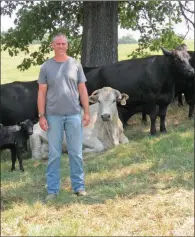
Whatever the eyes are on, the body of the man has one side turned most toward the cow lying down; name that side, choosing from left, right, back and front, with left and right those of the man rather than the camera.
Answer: back

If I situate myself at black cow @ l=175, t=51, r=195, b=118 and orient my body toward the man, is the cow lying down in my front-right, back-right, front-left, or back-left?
front-right

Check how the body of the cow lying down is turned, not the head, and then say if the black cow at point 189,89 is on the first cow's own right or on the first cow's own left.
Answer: on the first cow's own left

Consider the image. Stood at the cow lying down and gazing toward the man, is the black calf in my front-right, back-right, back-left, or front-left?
front-right

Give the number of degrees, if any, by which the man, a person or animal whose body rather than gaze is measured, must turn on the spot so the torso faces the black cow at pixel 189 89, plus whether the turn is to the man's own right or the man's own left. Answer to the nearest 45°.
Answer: approximately 135° to the man's own left

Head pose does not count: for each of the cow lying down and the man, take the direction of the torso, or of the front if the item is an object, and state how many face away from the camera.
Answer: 0

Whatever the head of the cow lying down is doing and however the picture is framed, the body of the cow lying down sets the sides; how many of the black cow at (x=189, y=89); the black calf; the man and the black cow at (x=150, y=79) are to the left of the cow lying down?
2

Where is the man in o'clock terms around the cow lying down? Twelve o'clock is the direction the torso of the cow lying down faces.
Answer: The man is roughly at 2 o'clock from the cow lying down.

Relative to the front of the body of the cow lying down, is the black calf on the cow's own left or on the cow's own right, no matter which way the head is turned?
on the cow's own right

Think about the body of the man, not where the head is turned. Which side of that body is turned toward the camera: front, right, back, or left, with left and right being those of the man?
front

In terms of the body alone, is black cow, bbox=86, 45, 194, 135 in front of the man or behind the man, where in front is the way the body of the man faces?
behind

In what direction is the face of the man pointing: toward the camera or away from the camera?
toward the camera

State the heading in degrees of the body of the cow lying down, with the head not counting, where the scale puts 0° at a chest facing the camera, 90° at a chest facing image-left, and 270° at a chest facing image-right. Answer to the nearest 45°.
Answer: approximately 315°

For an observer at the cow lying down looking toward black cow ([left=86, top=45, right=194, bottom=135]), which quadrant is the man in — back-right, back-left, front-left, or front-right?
back-right
